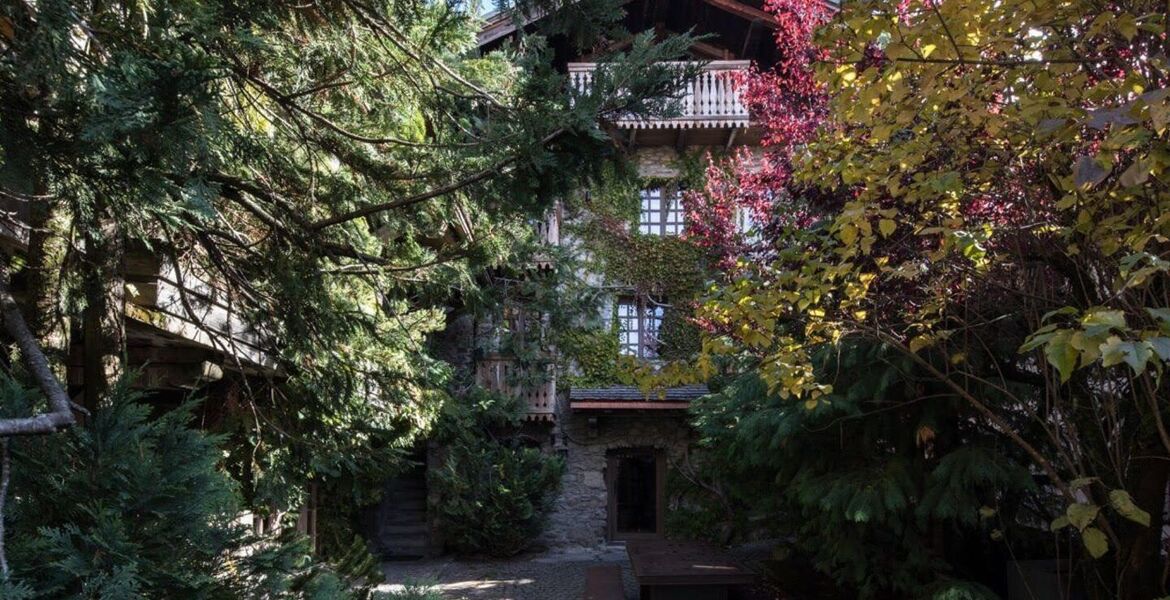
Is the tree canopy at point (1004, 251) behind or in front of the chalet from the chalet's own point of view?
in front

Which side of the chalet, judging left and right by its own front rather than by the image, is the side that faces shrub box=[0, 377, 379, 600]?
front

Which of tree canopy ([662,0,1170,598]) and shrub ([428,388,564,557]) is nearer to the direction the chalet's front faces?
the tree canopy

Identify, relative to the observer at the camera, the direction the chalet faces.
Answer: facing the viewer

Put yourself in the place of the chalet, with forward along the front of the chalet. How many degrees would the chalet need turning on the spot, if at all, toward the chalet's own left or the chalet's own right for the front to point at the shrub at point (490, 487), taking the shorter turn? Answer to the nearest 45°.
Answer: approximately 45° to the chalet's own right
